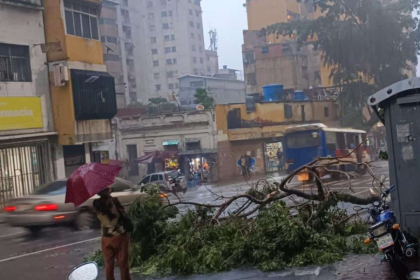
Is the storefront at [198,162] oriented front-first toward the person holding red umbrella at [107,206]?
yes

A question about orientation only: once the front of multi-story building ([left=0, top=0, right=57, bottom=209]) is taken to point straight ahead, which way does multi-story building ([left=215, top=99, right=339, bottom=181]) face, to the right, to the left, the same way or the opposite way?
to the right

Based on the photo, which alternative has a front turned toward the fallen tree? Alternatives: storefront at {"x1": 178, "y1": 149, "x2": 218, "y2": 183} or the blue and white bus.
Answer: the storefront

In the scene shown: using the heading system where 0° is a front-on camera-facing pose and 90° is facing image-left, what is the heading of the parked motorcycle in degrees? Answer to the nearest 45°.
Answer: approximately 180°

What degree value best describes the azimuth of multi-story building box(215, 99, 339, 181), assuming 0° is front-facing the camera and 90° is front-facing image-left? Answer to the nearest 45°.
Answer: approximately 0°

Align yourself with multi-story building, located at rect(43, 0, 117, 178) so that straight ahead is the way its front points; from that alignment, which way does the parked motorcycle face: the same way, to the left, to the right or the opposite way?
to the left

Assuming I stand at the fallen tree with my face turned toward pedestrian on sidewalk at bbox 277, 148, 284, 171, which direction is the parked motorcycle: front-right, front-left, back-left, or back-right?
back-right
